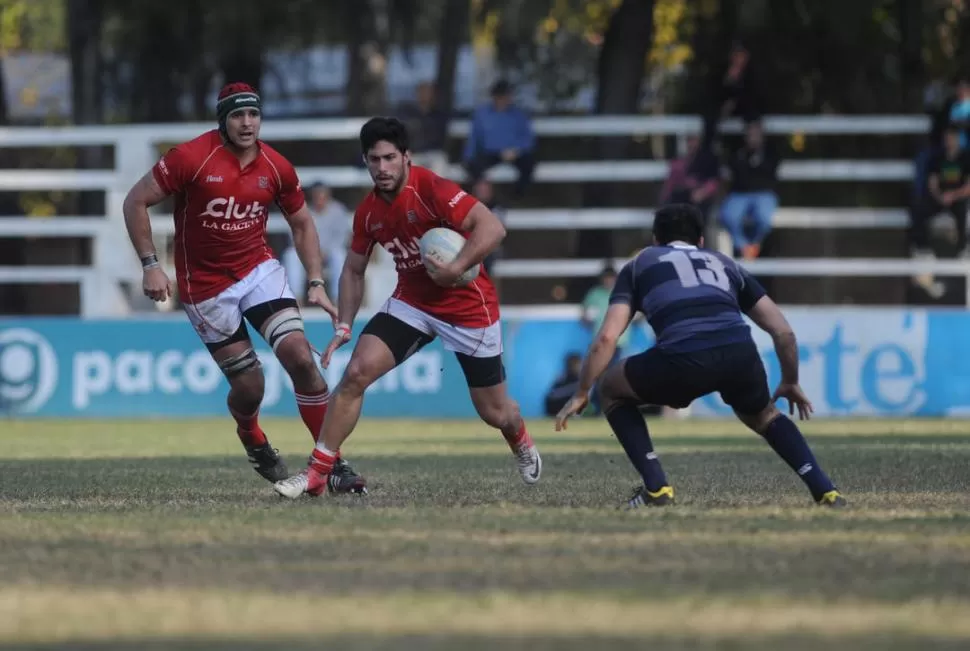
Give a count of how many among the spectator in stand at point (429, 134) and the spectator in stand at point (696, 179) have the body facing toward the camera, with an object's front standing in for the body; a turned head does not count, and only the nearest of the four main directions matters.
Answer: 2

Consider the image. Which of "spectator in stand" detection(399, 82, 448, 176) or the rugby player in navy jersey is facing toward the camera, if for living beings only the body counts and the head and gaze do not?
the spectator in stand

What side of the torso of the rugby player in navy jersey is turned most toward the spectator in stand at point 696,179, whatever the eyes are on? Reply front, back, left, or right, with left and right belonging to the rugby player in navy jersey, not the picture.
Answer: front

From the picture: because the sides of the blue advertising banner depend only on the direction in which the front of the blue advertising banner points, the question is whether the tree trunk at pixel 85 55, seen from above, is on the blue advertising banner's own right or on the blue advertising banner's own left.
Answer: on the blue advertising banner's own right

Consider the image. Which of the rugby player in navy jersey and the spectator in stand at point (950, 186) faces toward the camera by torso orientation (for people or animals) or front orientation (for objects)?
the spectator in stand

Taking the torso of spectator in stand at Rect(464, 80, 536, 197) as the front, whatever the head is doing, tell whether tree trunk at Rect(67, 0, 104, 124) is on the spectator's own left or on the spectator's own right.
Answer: on the spectator's own right

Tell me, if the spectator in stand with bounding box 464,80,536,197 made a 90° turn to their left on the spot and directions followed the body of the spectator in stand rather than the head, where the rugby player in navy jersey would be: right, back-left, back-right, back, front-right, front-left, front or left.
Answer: right

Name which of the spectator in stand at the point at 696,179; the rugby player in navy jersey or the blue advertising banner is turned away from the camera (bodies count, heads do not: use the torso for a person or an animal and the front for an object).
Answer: the rugby player in navy jersey

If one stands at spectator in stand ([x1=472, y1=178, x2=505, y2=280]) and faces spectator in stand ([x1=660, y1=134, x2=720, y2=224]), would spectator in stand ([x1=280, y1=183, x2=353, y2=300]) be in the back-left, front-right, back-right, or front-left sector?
back-left

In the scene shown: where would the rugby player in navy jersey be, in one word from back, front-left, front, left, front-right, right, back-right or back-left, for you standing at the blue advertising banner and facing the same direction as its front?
front

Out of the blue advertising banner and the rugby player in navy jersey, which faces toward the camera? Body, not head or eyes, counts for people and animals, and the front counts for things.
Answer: the blue advertising banner

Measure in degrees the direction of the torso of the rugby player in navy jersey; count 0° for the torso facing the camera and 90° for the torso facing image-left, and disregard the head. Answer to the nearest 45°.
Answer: approximately 180°

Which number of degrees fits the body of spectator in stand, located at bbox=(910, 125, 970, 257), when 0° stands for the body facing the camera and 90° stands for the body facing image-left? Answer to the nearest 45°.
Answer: approximately 0°

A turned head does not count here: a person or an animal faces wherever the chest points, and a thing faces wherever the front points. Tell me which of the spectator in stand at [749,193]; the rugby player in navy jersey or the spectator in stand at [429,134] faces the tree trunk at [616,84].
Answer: the rugby player in navy jersey

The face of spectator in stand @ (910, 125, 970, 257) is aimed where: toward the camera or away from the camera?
toward the camera

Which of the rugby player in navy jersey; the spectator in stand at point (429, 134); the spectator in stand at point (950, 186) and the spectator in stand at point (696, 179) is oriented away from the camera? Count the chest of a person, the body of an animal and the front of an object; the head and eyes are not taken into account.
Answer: the rugby player in navy jersey

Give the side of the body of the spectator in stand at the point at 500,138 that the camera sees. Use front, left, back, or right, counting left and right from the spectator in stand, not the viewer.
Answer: front

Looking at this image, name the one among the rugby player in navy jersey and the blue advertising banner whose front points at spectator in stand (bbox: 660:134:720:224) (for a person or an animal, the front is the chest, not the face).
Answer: the rugby player in navy jersey

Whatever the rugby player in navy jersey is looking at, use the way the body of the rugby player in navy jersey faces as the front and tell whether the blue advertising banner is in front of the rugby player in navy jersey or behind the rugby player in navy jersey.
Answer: in front

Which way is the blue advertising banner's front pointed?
toward the camera

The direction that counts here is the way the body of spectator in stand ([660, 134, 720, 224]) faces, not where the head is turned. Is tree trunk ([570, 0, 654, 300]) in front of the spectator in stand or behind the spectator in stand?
behind

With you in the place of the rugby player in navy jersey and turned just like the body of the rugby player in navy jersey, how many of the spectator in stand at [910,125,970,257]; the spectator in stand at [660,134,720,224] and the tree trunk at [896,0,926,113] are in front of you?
3
